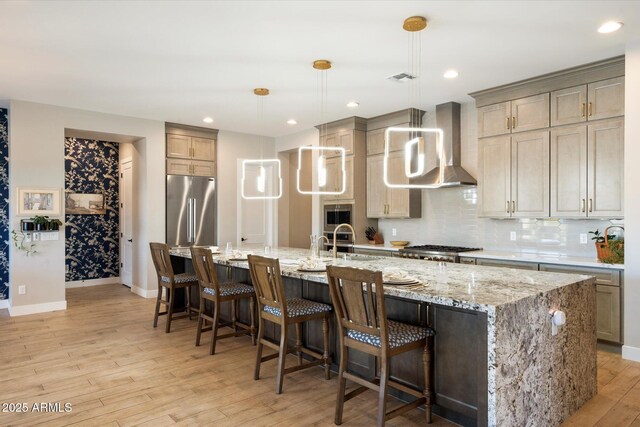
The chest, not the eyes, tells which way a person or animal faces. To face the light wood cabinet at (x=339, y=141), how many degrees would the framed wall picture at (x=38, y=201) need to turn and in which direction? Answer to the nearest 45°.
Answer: approximately 90° to its left

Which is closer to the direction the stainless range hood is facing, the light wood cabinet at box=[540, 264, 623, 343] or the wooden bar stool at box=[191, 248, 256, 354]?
the wooden bar stool

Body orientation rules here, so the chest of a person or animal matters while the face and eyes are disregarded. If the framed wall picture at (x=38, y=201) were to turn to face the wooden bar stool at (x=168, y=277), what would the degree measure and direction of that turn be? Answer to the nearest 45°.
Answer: approximately 45° to its left

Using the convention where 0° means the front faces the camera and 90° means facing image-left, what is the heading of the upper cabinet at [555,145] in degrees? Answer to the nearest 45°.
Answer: approximately 45°

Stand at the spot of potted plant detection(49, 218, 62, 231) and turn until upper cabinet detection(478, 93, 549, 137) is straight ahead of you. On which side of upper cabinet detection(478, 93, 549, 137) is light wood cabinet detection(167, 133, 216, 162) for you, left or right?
left

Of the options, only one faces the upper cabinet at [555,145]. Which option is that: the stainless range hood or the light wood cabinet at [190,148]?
the light wood cabinet

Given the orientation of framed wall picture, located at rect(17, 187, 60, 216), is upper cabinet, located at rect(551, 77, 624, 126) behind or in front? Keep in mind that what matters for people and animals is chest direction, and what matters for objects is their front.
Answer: in front

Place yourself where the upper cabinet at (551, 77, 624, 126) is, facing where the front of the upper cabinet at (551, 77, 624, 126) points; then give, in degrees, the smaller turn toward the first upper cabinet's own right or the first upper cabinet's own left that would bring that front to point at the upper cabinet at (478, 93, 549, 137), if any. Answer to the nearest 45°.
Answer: approximately 45° to the first upper cabinet's own right

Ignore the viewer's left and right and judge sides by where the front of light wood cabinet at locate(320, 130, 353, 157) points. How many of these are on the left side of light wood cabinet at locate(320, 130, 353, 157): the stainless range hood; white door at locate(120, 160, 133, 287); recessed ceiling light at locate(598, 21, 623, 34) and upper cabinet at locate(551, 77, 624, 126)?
3

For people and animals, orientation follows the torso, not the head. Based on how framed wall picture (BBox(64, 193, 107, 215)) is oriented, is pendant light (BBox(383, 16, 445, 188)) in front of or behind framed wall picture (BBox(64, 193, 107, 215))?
in front

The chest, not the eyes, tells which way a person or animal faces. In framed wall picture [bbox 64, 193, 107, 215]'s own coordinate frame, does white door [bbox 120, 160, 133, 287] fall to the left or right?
on its left

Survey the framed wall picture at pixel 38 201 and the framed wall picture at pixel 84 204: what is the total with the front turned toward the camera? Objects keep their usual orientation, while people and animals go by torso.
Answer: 2

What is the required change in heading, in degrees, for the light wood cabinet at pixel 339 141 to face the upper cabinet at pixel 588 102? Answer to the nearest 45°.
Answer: approximately 90° to its left

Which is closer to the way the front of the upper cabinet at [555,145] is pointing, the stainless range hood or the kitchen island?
the kitchen island
